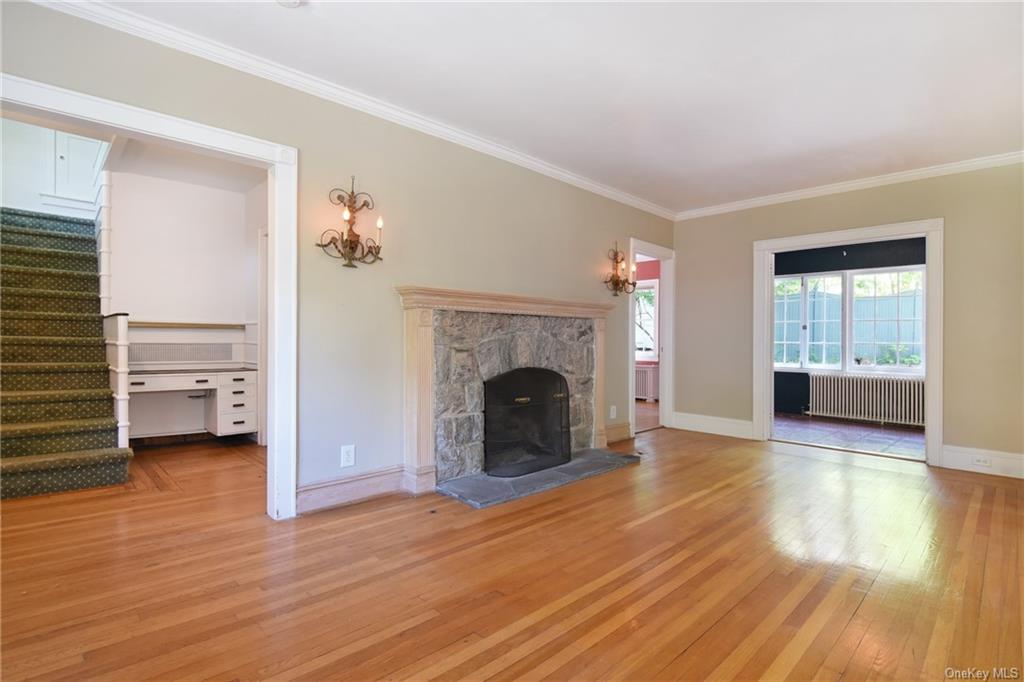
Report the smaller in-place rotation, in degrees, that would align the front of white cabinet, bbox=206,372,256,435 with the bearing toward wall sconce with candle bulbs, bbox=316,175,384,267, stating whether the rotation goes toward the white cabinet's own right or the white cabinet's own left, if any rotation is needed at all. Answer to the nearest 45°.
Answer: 0° — it already faces it

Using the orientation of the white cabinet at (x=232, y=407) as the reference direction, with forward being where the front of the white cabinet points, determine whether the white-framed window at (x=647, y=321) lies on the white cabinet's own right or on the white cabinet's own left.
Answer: on the white cabinet's own left

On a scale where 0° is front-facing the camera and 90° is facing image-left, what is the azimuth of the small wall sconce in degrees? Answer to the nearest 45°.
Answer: approximately 315°

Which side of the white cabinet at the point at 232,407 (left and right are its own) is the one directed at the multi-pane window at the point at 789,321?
left

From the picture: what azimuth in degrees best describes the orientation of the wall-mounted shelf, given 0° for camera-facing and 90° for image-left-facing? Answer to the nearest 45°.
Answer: approximately 0°

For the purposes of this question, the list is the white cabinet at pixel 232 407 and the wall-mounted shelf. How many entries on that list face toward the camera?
2

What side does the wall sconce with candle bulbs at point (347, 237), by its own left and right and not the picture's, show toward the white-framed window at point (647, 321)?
left

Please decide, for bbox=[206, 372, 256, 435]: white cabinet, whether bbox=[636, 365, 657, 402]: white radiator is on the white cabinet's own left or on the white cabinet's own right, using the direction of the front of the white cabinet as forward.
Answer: on the white cabinet's own left

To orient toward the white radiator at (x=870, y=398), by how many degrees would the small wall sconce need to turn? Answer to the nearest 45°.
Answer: approximately 90° to its left

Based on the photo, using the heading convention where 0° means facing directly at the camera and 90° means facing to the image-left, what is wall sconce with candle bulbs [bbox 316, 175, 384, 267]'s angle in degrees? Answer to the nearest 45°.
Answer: approximately 315°

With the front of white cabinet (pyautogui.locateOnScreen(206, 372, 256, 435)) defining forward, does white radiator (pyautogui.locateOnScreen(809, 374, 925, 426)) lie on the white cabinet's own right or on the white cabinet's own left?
on the white cabinet's own left
